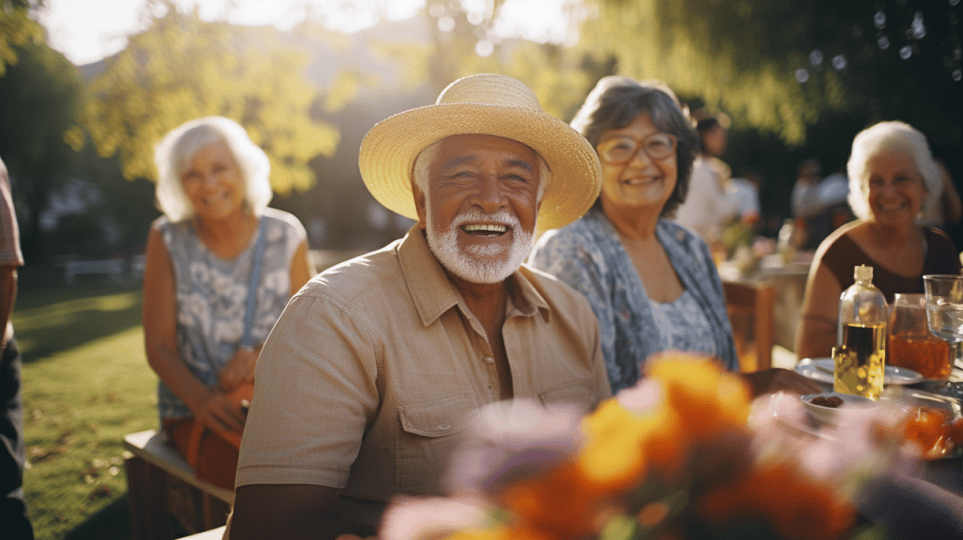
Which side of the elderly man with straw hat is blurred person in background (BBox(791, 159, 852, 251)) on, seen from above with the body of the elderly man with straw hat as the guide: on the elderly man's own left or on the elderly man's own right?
on the elderly man's own left

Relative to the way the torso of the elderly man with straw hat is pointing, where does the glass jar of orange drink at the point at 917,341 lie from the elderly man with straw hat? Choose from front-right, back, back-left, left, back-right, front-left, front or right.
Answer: front-left

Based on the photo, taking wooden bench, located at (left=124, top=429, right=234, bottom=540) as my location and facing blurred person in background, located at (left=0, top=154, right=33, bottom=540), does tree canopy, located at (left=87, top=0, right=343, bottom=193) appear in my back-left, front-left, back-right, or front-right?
back-right

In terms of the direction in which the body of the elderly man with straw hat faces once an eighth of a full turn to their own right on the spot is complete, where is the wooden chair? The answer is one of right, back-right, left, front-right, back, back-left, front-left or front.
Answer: back-left

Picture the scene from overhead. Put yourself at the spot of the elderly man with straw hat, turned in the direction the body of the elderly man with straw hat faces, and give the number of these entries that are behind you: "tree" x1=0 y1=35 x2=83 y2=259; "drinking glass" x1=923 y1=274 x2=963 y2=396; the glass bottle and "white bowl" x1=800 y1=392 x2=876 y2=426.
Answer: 1

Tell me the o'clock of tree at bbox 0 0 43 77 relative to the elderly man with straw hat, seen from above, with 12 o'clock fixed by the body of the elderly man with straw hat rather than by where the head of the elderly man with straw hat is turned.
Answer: The tree is roughly at 6 o'clock from the elderly man with straw hat.

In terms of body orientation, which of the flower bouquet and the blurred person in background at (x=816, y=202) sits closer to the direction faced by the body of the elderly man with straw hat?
the flower bouquet

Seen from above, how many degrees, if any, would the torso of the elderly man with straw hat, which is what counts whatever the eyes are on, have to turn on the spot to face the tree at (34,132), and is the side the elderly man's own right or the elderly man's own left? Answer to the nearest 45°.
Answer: approximately 180°

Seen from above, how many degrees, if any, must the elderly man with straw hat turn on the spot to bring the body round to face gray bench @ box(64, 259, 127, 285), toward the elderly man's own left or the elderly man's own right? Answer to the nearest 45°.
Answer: approximately 180°

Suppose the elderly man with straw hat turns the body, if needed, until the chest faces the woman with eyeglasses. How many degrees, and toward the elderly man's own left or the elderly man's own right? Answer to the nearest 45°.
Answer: approximately 90° to the elderly man's own left

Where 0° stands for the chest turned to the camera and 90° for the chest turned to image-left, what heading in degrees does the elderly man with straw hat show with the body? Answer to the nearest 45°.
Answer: approximately 315°
